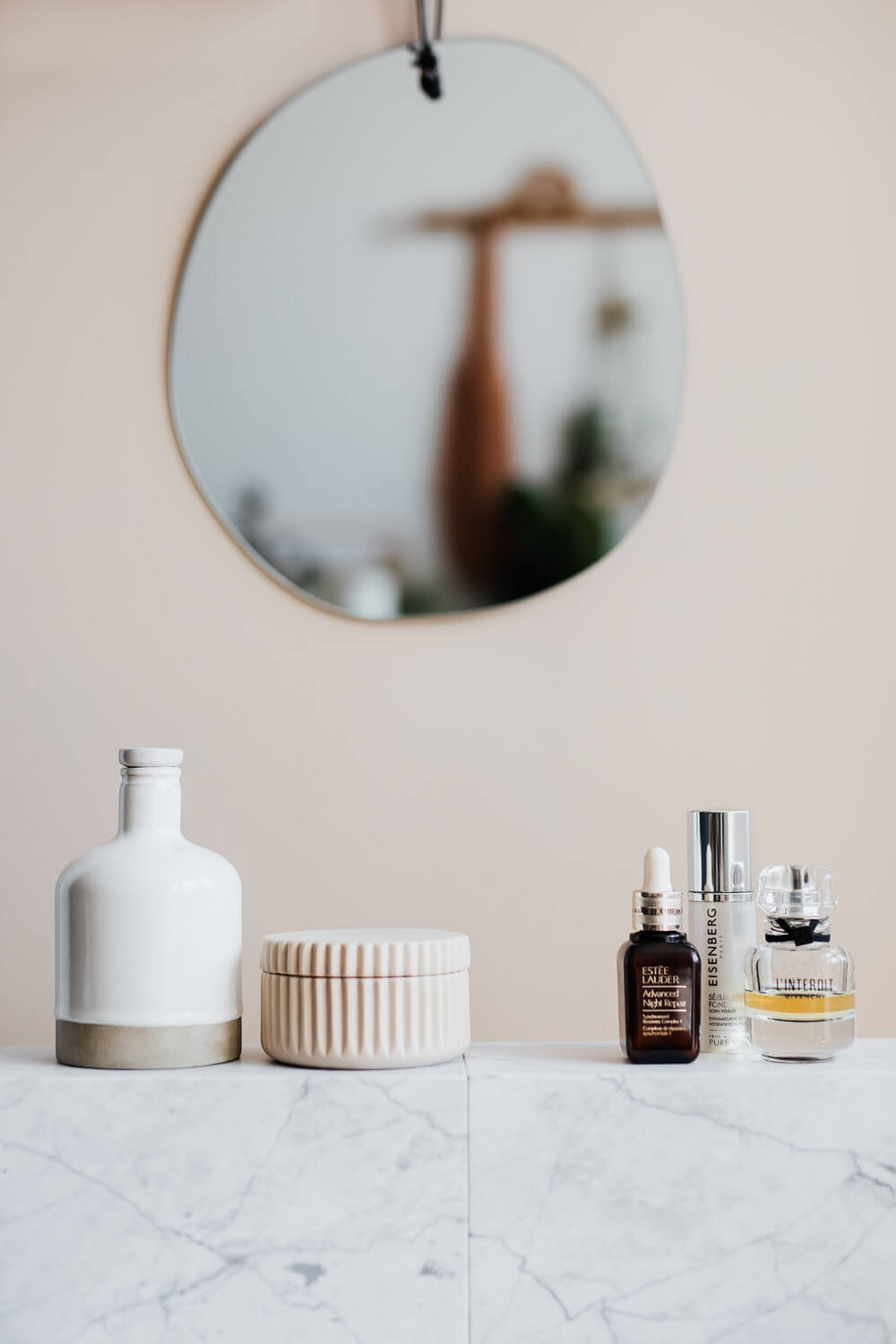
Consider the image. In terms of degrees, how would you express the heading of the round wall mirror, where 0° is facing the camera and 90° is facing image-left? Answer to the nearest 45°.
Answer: approximately 0°
